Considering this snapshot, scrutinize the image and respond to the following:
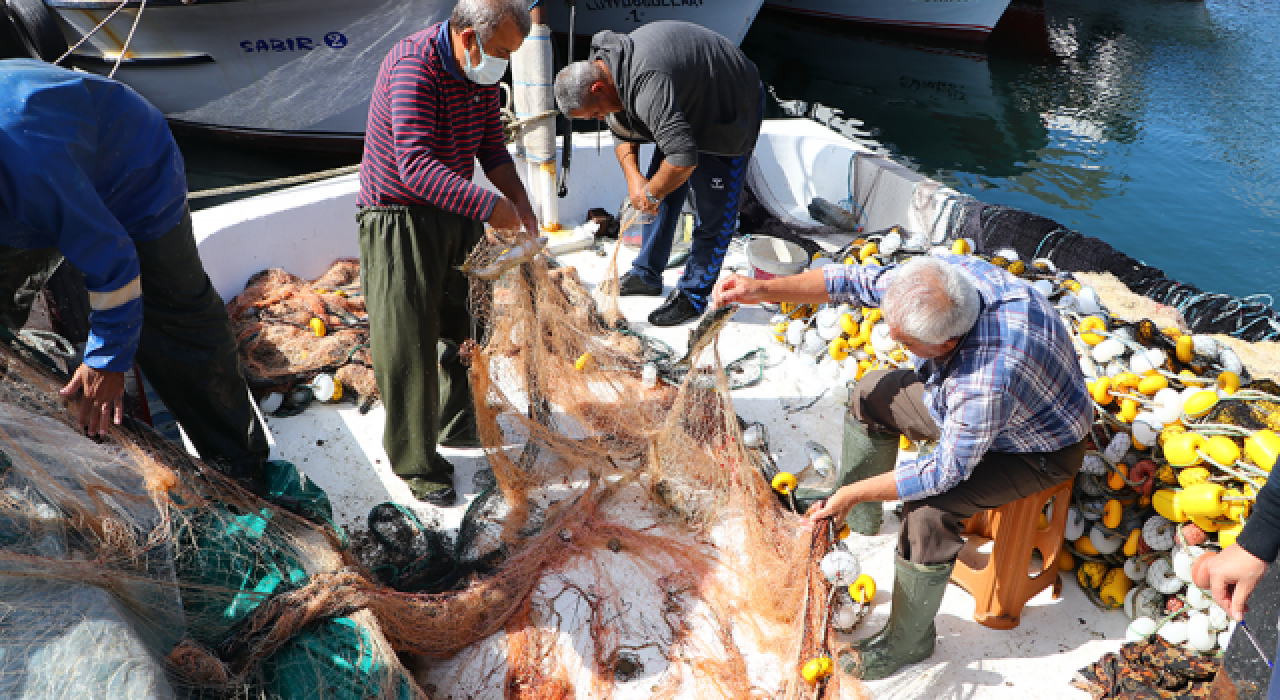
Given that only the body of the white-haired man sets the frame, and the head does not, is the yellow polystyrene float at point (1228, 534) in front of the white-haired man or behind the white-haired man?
behind

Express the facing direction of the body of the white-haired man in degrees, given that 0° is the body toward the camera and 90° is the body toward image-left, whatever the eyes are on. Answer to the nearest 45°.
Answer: approximately 90°

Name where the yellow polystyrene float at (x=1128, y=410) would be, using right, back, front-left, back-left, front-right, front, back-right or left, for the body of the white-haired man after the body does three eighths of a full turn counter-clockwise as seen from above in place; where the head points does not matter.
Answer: left

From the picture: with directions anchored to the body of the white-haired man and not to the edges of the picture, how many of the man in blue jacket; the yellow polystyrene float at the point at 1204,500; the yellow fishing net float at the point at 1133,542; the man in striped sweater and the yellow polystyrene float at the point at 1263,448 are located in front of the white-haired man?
2

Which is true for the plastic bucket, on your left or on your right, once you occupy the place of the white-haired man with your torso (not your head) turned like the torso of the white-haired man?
on your right

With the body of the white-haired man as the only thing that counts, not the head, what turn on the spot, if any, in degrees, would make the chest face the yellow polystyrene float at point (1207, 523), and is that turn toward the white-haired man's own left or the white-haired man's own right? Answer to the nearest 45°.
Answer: approximately 180°

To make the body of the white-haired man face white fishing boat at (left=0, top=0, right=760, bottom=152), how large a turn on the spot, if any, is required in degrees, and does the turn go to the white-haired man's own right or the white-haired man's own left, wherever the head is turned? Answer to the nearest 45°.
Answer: approximately 45° to the white-haired man's own right

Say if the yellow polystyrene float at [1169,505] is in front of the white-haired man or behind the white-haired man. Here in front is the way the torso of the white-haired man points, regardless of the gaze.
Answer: behind

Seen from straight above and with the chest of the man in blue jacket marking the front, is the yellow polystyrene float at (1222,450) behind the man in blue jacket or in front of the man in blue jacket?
behind

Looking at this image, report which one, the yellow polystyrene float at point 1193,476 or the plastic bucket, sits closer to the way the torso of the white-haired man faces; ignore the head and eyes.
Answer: the plastic bucket

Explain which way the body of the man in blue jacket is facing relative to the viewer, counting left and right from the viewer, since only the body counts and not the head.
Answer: facing to the left of the viewer
